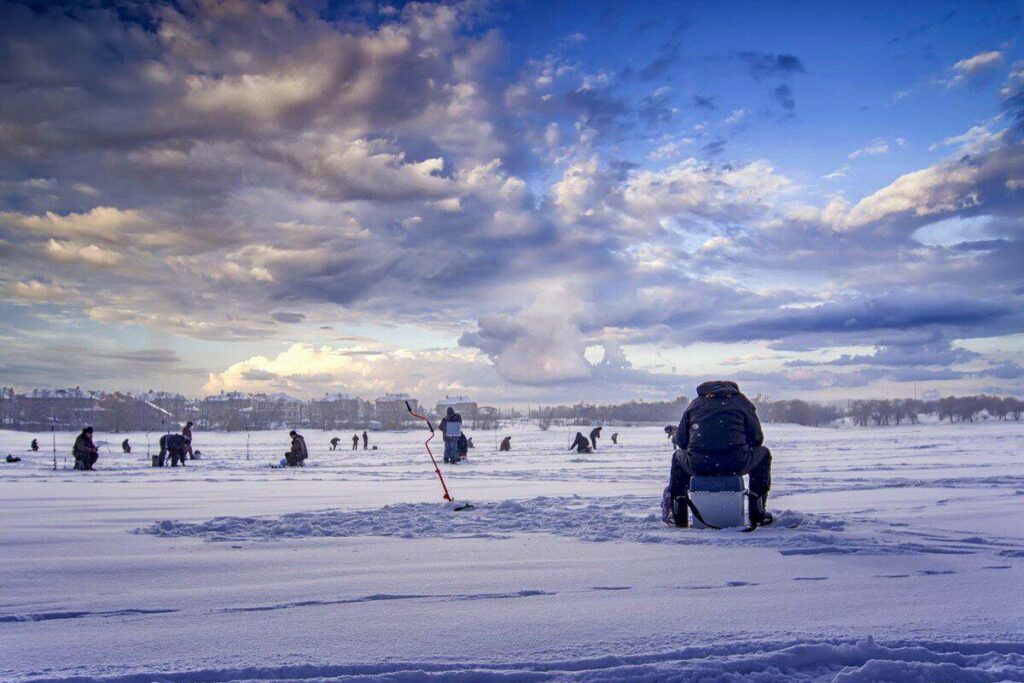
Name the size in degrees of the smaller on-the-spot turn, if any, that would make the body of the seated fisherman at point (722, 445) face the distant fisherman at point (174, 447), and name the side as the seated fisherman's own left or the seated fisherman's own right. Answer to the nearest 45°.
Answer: approximately 45° to the seated fisherman's own left

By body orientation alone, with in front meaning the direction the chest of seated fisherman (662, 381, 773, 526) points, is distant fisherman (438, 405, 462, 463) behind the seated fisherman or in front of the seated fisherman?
in front

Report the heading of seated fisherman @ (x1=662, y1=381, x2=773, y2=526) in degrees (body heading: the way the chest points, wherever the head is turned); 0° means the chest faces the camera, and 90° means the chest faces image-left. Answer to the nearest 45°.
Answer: approximately 180°

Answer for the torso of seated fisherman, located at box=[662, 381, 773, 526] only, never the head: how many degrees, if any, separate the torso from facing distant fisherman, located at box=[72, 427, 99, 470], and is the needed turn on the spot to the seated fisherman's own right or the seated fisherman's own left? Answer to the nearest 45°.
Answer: approximately 45° to the seated fisherman's own left

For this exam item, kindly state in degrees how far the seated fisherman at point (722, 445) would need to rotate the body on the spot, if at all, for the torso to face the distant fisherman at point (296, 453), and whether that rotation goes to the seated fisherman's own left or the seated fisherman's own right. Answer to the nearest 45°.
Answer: approximately 45° to the seated fisherman's own left
